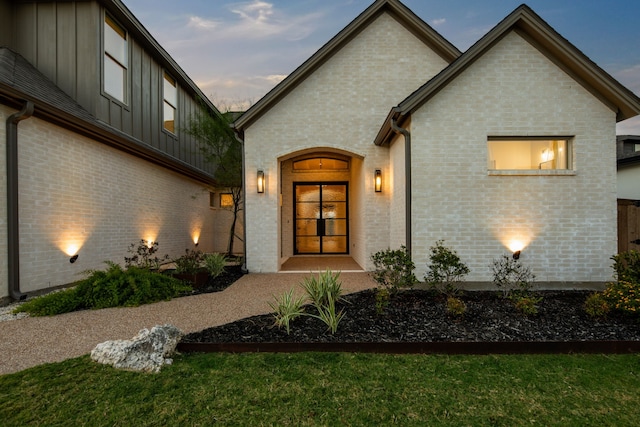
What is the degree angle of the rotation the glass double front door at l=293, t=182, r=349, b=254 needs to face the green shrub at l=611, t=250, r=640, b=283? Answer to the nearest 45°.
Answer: approximately 45° to its left

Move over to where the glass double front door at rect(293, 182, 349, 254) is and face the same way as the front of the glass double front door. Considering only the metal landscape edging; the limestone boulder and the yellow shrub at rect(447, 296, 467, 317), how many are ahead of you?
3

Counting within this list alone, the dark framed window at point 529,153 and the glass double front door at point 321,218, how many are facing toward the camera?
2

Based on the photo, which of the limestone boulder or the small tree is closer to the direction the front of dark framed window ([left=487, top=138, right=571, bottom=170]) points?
the limestone boulder

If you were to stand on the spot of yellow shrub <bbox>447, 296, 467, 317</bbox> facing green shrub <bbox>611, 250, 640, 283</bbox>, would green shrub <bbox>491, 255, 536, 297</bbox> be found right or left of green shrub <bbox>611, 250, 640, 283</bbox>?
left

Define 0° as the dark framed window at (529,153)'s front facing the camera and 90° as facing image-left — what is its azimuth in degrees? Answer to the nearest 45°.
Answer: approximately 0°

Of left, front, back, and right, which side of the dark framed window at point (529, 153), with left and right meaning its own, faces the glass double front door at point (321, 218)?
right

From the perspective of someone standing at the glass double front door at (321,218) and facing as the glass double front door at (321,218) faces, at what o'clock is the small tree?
The small tree is roughly at 2 o'clock from the glass double front door.

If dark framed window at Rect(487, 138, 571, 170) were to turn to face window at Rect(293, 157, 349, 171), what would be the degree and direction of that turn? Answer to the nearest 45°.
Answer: approximately 90° to its right

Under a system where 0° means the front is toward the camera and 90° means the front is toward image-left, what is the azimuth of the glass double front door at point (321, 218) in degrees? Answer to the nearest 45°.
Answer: approximately 0°

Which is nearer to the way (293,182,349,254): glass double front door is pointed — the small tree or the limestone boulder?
the limestone boulder
